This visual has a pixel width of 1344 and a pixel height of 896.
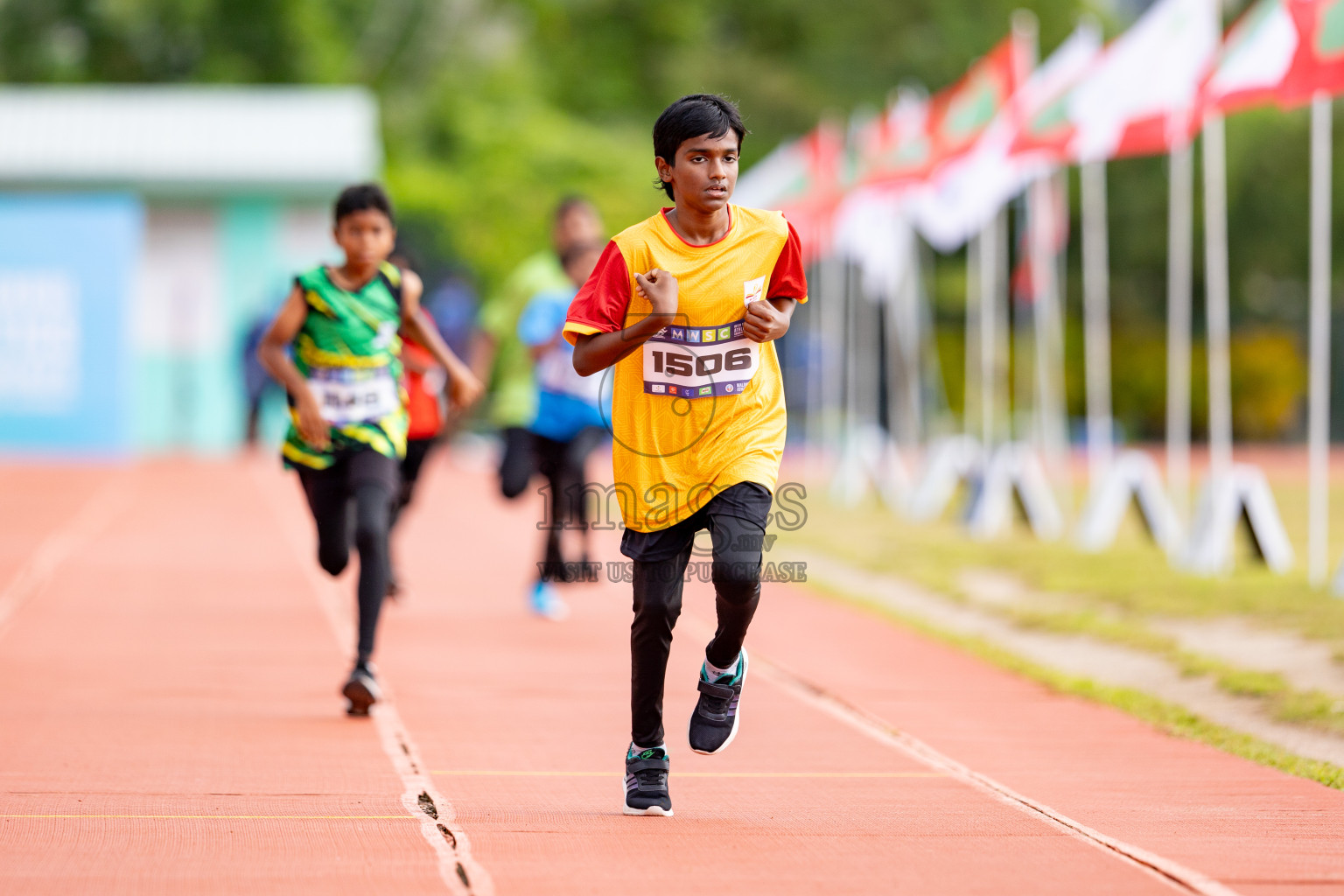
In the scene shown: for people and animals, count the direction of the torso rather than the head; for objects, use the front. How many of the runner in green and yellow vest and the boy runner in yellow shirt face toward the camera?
2

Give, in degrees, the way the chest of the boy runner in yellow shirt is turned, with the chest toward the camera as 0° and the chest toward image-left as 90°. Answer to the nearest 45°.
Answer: approximately 0°

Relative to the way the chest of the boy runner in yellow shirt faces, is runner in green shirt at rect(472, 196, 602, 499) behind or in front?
behind

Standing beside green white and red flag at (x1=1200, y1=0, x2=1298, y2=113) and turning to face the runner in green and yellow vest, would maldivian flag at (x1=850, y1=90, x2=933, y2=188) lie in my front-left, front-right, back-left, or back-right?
back-right

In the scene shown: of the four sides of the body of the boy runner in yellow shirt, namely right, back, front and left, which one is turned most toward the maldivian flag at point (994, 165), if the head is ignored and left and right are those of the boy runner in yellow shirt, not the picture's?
back

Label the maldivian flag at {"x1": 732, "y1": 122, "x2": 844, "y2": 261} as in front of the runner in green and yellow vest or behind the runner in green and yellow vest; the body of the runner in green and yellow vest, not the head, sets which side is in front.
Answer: behind

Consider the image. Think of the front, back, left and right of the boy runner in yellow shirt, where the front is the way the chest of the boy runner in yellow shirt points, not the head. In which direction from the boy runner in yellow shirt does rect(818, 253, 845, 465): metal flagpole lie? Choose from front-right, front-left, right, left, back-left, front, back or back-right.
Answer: back

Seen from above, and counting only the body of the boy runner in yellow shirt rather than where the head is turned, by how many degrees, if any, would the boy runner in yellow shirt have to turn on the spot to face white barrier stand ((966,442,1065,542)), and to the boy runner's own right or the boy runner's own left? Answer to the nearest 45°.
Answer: approximately 180°

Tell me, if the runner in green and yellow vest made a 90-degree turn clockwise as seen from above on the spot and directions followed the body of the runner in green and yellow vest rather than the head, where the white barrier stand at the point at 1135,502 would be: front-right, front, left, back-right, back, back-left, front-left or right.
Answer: back-right

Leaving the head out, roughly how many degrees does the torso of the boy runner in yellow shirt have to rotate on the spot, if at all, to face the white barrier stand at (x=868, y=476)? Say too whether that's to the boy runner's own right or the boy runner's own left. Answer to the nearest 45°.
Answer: approximately 180°
